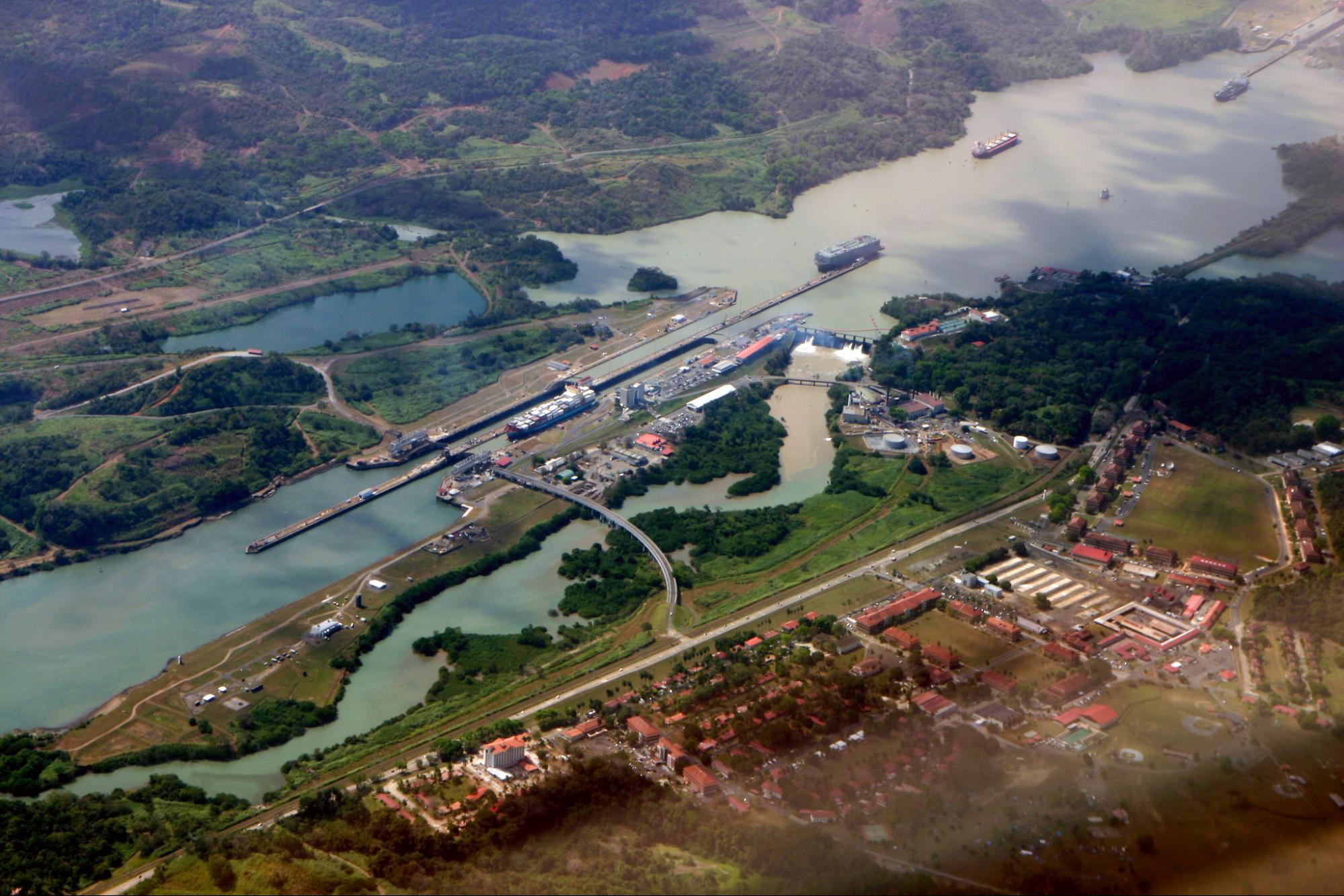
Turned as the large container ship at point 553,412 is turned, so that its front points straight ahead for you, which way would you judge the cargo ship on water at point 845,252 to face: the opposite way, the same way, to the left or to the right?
the same way

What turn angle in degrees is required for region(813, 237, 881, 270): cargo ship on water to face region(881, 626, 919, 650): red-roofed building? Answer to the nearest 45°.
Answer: approximately 45° to its left

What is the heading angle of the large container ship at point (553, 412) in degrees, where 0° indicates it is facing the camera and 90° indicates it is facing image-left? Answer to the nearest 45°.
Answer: approximately 45°

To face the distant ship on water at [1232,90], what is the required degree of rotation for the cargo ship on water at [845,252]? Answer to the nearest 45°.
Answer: approximately 180°

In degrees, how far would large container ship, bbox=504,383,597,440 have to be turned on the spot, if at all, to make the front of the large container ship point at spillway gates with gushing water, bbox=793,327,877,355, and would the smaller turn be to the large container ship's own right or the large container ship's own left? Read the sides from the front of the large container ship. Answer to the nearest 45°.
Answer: approximately 180°

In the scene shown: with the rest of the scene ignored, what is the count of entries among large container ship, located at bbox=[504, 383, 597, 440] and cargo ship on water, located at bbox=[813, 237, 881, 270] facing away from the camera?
0

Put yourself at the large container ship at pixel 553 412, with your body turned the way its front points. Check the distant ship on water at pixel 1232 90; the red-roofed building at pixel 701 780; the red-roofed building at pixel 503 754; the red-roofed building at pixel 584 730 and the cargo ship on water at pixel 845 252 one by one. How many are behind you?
2

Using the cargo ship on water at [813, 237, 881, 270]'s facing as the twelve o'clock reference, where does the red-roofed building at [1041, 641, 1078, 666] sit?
The red-roofed building is roughly at 10 o'clock from the cargo ship on water.

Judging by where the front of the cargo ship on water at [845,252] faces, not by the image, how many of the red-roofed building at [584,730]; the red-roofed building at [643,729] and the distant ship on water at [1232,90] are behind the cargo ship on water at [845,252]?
1

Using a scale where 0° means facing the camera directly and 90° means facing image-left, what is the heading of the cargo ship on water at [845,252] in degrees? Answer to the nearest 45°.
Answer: approximately 45°

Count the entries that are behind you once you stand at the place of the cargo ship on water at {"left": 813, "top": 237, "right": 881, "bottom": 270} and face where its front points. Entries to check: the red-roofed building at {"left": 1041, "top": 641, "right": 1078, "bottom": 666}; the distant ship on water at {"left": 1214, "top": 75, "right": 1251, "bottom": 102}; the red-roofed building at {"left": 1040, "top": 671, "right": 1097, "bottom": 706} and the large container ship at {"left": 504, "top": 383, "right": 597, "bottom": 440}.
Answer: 1

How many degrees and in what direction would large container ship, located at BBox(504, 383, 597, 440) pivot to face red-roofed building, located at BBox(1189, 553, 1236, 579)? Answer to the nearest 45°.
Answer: approximately 90° to its left

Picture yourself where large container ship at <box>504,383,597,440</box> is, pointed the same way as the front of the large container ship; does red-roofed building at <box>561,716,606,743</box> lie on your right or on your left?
on your left
